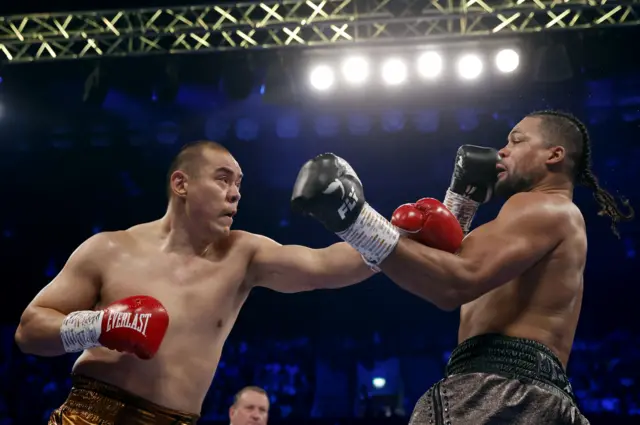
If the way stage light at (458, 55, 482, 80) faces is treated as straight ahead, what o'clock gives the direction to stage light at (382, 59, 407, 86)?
stage light at (382, 59, 407, 86) is roughly at 3 o'clock from stage light at (458, 55, 482, 80).

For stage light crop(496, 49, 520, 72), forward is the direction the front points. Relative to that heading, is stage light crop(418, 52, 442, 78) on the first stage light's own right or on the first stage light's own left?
on the first stage light's own right

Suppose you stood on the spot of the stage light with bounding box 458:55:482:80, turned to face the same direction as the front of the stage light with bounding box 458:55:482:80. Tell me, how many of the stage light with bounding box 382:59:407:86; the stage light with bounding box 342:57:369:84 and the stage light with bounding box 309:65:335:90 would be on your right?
3

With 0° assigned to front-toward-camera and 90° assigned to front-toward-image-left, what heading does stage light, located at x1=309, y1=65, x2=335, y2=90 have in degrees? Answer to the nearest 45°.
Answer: approximately 0°

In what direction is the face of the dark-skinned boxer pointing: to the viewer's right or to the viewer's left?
to the viewer's left

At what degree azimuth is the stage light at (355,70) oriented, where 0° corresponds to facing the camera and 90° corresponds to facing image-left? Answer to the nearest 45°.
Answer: approximately 0°

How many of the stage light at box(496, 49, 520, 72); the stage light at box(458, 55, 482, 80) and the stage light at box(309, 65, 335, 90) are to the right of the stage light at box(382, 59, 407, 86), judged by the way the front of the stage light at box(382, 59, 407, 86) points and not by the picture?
1

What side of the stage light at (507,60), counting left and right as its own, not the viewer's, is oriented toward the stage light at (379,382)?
back
